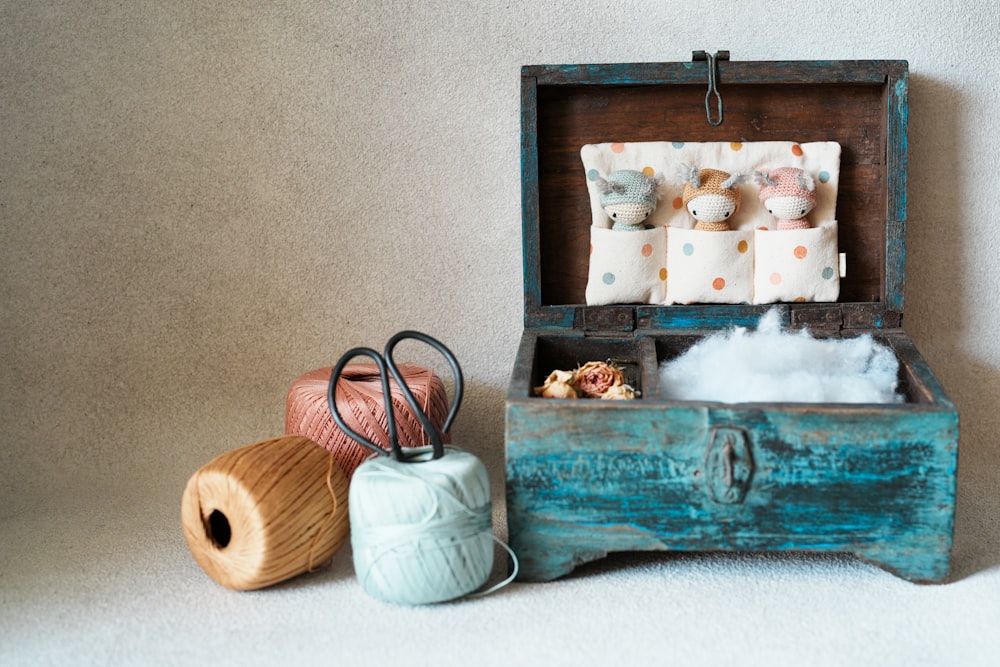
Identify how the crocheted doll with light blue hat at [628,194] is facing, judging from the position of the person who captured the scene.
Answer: facing the viewer

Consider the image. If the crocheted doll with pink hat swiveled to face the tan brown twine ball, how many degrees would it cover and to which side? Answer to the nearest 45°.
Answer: approximately 45° to its right

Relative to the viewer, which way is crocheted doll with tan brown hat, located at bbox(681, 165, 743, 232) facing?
toward the camera

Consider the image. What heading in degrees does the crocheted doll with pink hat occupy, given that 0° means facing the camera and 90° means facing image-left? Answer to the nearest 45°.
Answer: approximately 0°

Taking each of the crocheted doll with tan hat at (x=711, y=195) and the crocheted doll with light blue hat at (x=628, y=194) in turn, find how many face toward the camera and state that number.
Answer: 2

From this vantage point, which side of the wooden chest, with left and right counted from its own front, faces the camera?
front
